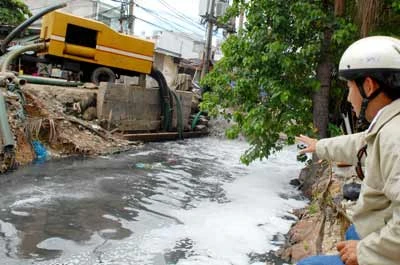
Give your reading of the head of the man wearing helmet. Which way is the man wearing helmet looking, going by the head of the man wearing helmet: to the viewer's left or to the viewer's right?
to the viewer's left

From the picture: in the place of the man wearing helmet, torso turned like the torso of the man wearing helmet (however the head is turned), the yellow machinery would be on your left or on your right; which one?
on your right

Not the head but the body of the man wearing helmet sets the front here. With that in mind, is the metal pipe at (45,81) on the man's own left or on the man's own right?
on the man's own right

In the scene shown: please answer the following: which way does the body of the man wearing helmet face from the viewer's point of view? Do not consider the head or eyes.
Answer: to the viewer's left

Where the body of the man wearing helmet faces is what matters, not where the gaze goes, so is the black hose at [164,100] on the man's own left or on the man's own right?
on the man's own right

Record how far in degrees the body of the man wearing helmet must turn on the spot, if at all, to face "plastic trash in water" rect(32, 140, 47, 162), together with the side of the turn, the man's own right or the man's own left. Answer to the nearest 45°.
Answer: approximately 45° to the man's own right

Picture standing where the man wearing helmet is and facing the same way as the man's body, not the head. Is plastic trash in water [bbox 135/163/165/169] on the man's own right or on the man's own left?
on the man's own right

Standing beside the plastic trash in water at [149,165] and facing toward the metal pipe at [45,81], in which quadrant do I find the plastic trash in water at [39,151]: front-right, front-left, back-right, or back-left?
front-left

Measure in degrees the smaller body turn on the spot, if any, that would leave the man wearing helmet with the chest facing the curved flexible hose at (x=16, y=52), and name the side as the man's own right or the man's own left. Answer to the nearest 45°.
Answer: approximately 45° to the man's own right

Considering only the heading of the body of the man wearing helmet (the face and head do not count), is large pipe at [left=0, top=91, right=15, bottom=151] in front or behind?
in front

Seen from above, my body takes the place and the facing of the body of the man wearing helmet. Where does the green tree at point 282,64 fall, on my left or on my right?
on my right

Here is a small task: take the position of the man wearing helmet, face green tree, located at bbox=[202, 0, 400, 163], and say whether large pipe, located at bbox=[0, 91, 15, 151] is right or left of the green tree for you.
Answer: left

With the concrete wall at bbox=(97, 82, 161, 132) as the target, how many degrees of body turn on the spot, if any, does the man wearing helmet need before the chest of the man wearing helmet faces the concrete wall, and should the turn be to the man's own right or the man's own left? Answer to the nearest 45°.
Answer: approximately 45° to the man's own right
